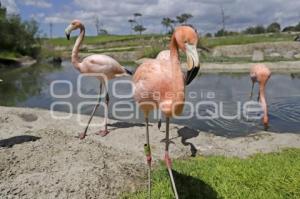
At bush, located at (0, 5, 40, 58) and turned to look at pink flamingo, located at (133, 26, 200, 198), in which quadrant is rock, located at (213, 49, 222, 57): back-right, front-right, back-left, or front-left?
front-left

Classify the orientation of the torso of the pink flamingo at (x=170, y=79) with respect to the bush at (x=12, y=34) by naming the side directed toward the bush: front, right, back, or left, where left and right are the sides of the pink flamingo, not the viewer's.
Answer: back

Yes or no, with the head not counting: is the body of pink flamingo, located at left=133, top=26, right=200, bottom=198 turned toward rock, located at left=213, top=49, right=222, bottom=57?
no

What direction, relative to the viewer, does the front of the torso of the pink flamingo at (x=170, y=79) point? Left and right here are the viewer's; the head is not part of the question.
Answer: facing the viewer and to the right of the viewer

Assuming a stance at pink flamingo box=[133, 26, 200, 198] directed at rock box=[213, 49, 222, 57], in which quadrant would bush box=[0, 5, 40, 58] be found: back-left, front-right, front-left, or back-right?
front-left

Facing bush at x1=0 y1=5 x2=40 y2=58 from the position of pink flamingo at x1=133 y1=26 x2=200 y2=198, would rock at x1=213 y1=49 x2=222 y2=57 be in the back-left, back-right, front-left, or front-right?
front-right

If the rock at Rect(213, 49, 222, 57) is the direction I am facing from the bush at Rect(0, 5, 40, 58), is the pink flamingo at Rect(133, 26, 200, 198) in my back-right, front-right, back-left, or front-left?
front-right
